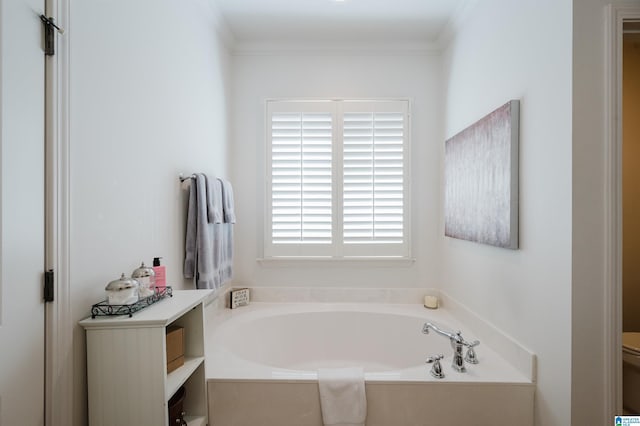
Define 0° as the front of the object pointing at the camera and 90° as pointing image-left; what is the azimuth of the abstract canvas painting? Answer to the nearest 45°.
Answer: approximately 45°

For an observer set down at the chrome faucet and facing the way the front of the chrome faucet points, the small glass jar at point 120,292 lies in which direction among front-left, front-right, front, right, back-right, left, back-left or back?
left

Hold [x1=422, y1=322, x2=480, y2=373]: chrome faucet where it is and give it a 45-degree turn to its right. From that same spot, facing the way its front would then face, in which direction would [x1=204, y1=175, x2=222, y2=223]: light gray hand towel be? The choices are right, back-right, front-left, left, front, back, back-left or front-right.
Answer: left

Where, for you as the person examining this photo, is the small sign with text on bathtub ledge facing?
facing the viewer and to the right of the viewer

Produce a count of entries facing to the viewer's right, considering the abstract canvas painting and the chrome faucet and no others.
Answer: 0

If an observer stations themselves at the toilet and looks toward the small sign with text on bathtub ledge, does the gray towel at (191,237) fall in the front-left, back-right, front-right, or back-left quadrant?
front-left

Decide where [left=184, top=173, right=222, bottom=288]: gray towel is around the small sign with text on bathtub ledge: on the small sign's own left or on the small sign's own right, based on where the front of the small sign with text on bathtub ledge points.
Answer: on the small sign's own right

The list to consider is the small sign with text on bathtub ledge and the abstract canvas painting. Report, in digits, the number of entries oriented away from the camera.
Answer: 0

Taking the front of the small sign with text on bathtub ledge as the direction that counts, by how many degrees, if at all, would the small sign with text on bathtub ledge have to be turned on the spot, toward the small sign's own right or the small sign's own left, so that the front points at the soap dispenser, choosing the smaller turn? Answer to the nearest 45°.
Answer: approximately 45° to the small sign's own right
